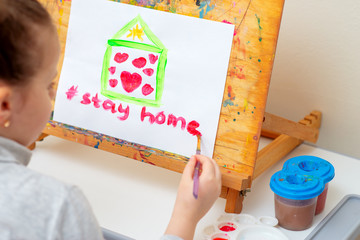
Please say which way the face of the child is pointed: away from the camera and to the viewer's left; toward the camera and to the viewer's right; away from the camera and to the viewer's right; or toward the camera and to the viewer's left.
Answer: away from the camera and to the viewer's right

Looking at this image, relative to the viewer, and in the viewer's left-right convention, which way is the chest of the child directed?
facing away from the viewer and to the right of the viewer

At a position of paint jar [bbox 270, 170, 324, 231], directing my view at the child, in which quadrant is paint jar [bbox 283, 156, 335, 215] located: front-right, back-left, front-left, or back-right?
back-right

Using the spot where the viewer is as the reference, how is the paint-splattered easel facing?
facing the viewer and to the left of the viewer

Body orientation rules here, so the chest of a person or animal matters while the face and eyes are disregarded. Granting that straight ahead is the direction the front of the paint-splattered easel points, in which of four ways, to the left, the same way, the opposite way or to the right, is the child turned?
the opposite way
